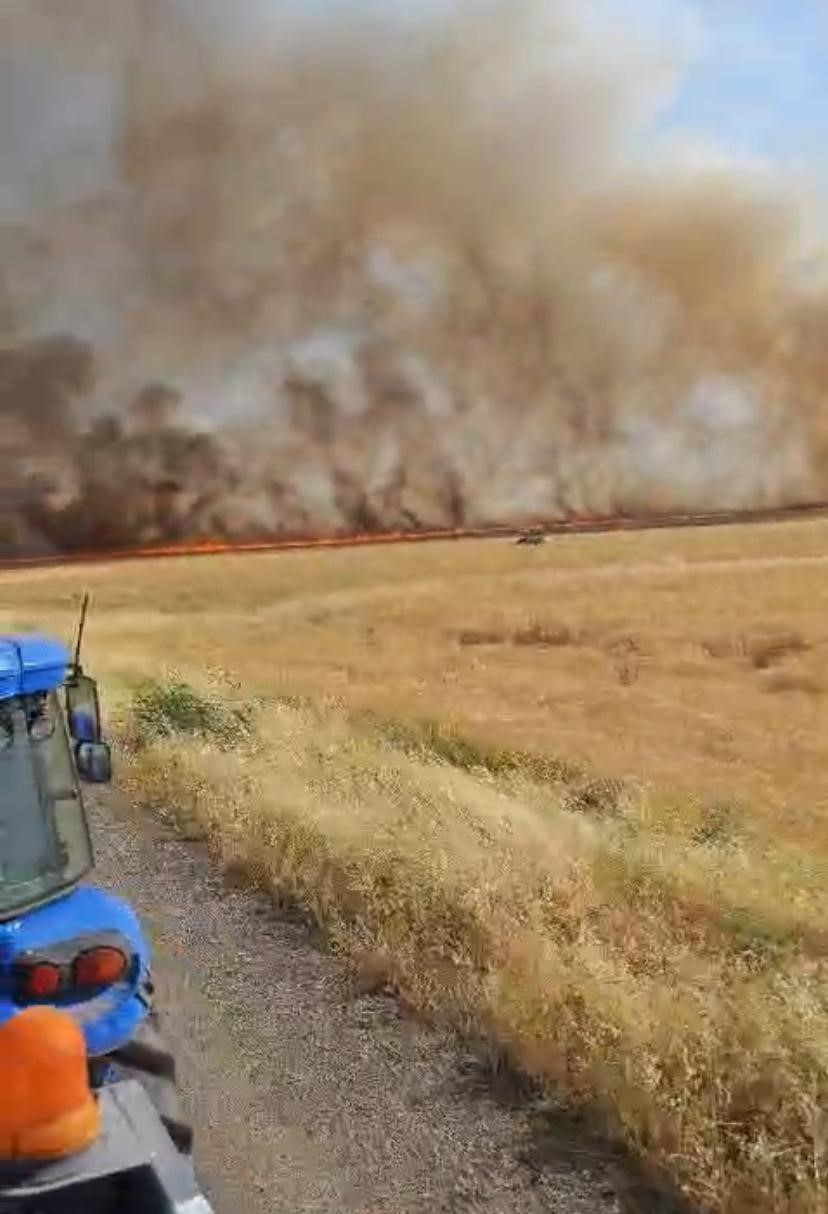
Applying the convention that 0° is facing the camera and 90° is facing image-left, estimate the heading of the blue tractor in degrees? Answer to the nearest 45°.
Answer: approximately 180°
